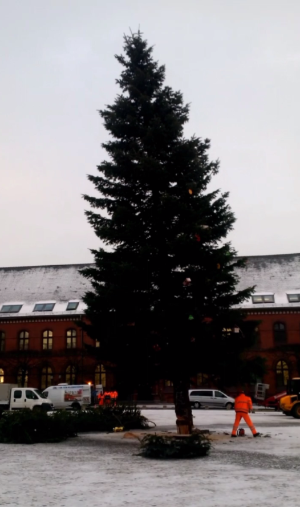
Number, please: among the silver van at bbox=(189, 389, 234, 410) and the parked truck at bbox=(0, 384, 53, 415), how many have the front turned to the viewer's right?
2

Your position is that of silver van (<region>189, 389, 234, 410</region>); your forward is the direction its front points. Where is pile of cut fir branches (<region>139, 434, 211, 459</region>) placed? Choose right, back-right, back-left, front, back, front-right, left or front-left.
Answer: right

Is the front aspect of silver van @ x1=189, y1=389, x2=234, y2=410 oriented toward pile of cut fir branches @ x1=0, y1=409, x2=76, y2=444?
no

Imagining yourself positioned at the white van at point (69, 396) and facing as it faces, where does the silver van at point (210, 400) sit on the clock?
the silver van at point (210, 400) is roughly at 6 o'clock from the white van at point (69, 396).

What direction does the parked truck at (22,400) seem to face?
to the viewer's right

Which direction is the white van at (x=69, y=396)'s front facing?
to the viewer's left

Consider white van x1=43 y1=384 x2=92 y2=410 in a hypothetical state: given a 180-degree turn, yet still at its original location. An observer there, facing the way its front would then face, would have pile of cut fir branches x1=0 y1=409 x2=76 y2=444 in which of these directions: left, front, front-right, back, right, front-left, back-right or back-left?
right

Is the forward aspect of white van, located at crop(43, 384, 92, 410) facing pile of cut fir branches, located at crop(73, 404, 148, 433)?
no

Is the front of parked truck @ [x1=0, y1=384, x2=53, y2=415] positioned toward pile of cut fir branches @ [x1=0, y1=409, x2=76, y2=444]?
no

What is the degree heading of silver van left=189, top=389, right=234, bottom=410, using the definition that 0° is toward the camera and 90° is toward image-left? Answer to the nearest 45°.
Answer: approximately 270°

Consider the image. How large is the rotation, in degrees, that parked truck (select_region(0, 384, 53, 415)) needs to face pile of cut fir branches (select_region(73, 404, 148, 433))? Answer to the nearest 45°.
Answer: approximately 90° to its right

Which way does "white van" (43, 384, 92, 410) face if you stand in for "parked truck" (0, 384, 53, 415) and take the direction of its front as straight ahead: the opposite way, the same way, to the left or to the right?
the opposite way
